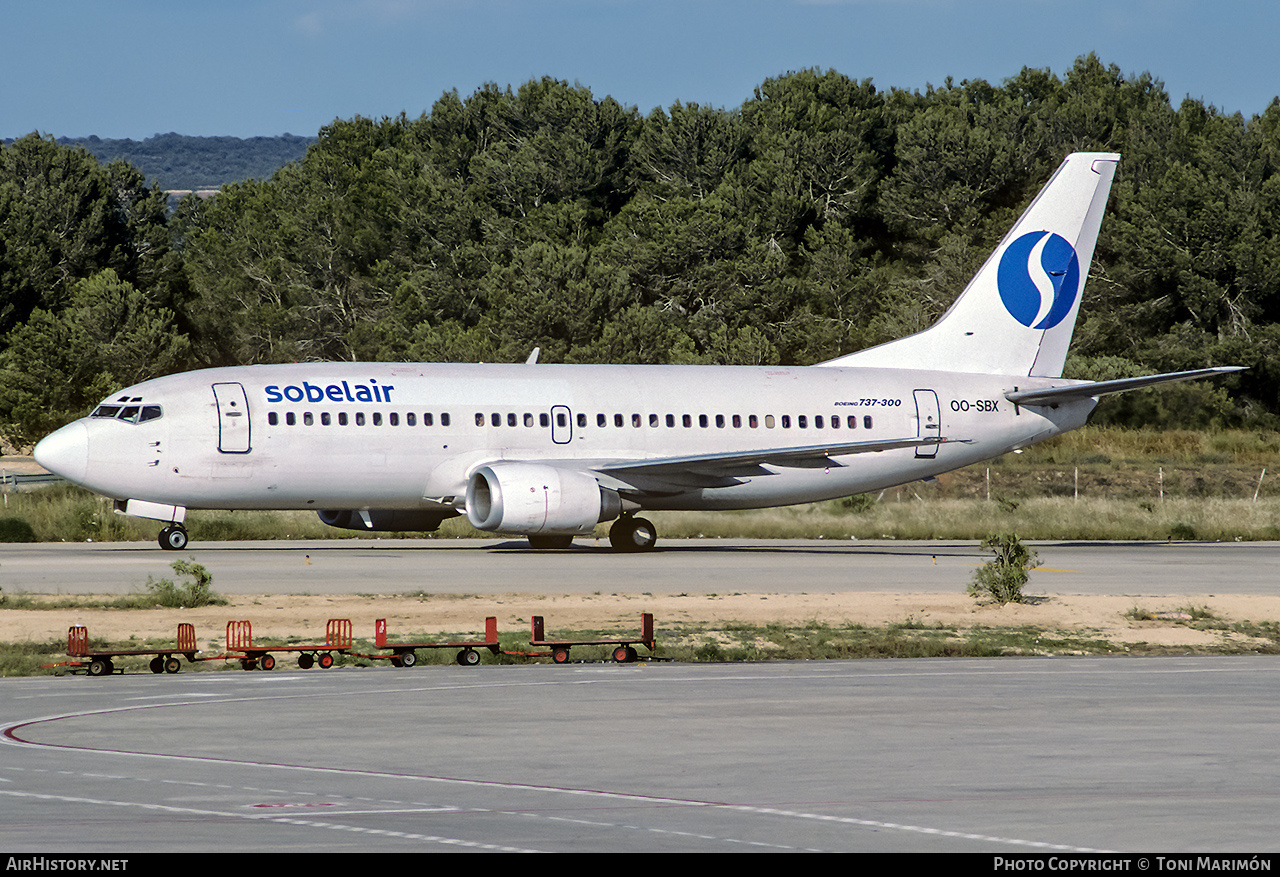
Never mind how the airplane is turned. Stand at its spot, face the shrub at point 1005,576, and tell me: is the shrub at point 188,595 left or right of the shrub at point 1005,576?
right

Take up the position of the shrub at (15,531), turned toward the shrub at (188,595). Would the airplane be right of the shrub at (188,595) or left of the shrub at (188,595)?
left

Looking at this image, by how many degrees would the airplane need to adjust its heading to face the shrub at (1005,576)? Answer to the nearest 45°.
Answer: approximately 135° to its left

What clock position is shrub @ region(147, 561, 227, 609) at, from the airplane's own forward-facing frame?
The shrub is roughly at 10 o'clock from the airplane.

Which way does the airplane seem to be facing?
to the viewer's left

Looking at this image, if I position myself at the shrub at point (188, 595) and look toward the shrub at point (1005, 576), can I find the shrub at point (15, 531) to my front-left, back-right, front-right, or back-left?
back-left

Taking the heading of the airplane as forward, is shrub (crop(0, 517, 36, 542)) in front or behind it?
in front
